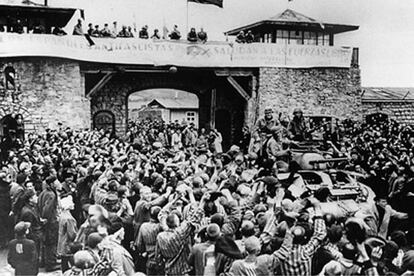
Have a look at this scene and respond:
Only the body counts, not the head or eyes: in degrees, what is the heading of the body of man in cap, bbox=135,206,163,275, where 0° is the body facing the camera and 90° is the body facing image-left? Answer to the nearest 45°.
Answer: approximately 225°

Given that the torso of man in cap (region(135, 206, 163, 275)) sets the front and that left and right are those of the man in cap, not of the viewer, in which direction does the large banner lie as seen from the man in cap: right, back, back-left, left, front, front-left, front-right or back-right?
front-left

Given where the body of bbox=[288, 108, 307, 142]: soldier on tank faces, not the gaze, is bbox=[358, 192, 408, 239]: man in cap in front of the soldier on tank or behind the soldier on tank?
in front

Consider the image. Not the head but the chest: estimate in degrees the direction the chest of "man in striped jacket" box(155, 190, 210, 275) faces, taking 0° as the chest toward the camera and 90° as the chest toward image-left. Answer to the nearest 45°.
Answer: approximately 225°

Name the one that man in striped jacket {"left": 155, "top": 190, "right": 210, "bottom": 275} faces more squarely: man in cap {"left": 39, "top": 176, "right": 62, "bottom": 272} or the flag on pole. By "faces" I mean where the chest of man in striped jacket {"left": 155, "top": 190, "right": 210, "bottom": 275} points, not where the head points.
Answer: the flag on pole

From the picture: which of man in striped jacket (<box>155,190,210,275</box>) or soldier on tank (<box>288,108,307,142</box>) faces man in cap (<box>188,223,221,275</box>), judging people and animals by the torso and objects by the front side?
the soldier on tank

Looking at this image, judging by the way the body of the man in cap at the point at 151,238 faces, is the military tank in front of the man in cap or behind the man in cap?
in front

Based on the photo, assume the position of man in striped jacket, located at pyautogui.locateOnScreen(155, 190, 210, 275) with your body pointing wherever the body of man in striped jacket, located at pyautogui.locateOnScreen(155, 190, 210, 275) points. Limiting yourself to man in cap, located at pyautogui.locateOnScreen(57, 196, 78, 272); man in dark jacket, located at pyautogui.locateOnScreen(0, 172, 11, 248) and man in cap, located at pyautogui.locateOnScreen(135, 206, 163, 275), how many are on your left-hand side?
3

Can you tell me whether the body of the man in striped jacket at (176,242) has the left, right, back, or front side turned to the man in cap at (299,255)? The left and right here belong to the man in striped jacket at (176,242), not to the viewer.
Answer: right

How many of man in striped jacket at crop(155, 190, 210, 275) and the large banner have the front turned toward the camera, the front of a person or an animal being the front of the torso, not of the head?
1

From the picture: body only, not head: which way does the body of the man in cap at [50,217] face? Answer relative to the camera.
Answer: to the viewer's right

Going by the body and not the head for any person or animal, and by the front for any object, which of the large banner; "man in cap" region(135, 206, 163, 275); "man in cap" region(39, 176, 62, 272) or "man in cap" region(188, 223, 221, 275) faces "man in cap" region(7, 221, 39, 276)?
the large banner

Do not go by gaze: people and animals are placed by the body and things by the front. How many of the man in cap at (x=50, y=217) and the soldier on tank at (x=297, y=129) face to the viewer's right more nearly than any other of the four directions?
1
